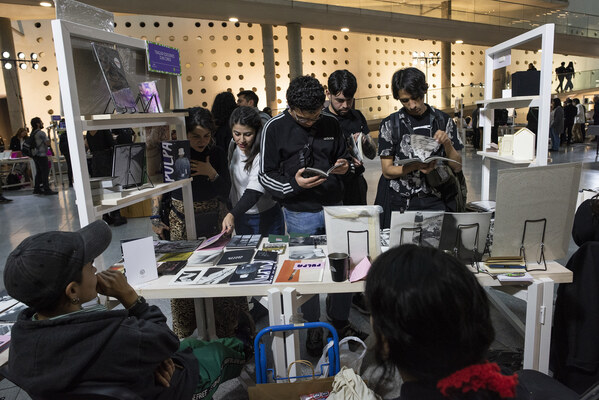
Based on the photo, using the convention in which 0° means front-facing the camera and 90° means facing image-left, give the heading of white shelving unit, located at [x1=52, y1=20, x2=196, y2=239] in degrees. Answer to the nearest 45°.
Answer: approximately 315°

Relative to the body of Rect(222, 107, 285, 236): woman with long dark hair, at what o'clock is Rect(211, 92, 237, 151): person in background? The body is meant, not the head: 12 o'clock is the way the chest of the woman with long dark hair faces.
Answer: The person in background is roughly at 4 o'clock from the woman with long dark hair.

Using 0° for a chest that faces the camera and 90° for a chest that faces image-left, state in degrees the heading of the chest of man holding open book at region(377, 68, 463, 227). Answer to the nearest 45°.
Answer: approximately 0°

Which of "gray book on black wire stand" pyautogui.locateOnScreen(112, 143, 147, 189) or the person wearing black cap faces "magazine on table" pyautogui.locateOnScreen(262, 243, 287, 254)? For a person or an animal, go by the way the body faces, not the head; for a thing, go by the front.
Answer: the person wearing black cap

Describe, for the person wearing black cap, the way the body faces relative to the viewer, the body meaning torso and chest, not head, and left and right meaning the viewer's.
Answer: facing away from the viewer and to the right of the viewer

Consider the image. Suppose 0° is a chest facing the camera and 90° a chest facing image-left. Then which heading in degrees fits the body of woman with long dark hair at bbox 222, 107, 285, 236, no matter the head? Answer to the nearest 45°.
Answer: approximately 45°

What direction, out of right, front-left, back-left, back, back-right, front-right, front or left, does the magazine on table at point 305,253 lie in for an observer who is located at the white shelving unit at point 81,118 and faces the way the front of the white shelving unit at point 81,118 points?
front-left
